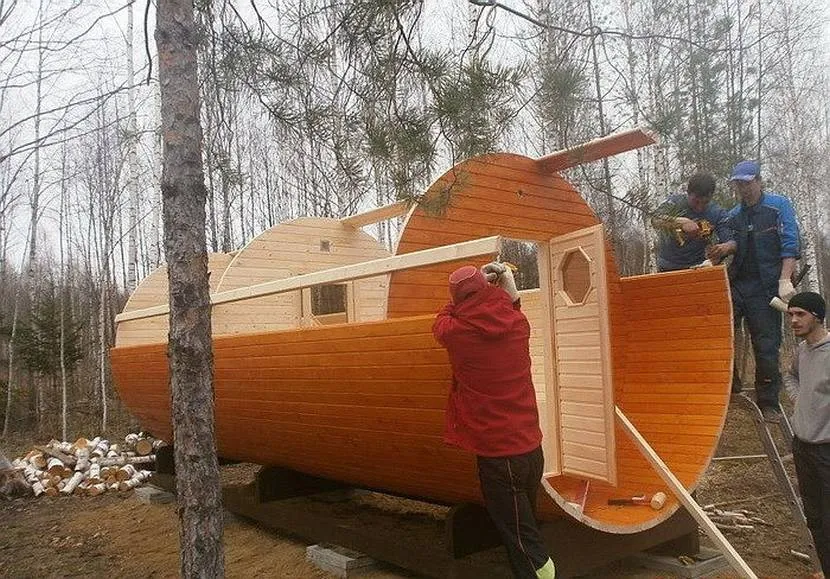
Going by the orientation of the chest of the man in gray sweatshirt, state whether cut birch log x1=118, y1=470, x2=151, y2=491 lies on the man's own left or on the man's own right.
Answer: on the man's own right

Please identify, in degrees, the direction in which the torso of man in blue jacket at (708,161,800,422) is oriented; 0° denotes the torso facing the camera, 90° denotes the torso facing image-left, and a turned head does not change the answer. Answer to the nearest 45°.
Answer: approximately 45°

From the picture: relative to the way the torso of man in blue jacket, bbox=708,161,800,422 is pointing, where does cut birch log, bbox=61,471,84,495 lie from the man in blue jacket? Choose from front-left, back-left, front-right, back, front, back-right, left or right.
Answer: front-right

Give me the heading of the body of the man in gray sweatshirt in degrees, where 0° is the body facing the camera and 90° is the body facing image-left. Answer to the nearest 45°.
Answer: approximately 45°

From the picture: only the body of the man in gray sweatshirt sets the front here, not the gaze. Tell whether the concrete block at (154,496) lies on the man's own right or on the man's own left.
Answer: on the man's own right

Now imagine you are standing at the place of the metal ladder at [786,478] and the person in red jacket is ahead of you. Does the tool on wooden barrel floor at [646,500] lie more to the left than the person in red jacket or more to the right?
right

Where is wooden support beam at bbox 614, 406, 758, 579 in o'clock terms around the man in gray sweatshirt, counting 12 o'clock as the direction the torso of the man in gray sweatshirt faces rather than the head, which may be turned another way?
The wooden support beam is roughly at 1 o'clock from the man in gray sweatshirt.

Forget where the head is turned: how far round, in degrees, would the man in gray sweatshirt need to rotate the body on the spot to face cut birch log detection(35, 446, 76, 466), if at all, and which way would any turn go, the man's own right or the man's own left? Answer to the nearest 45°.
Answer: approximately 45° to the man's own right

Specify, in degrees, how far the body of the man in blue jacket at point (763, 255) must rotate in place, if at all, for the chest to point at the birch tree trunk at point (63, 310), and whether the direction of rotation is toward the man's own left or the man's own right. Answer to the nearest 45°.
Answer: approximately 45° to the man's own right

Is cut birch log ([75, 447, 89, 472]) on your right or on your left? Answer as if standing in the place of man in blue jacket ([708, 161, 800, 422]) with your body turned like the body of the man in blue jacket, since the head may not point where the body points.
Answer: on your right

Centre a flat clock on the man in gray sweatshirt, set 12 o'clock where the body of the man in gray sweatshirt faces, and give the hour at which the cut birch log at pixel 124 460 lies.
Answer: The cut birch log is roughly at 2 o'clock from the man in gray sweatshirt.

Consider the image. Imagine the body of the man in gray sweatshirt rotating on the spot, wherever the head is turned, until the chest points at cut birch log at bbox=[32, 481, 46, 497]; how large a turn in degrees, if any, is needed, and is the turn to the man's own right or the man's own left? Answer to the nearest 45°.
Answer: approximately 45° to the man's own right

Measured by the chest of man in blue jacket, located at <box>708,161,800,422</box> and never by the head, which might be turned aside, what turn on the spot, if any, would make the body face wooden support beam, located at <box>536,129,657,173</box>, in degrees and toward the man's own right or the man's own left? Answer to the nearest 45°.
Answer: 0° — they already face it

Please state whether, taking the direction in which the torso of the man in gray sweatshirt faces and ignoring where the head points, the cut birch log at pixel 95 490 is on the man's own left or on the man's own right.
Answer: on the man's own right
